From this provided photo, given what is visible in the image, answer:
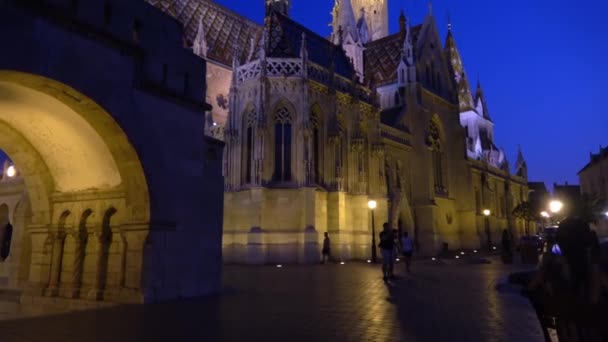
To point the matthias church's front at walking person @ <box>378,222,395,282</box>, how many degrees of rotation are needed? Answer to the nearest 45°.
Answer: approximately 135° to its right

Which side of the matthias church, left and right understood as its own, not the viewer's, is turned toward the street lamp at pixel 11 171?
back

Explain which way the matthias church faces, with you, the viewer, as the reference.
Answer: facing away from the viewer and to the right of the viewer

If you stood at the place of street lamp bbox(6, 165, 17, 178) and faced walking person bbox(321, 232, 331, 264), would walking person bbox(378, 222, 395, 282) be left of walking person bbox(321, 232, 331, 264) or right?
right
